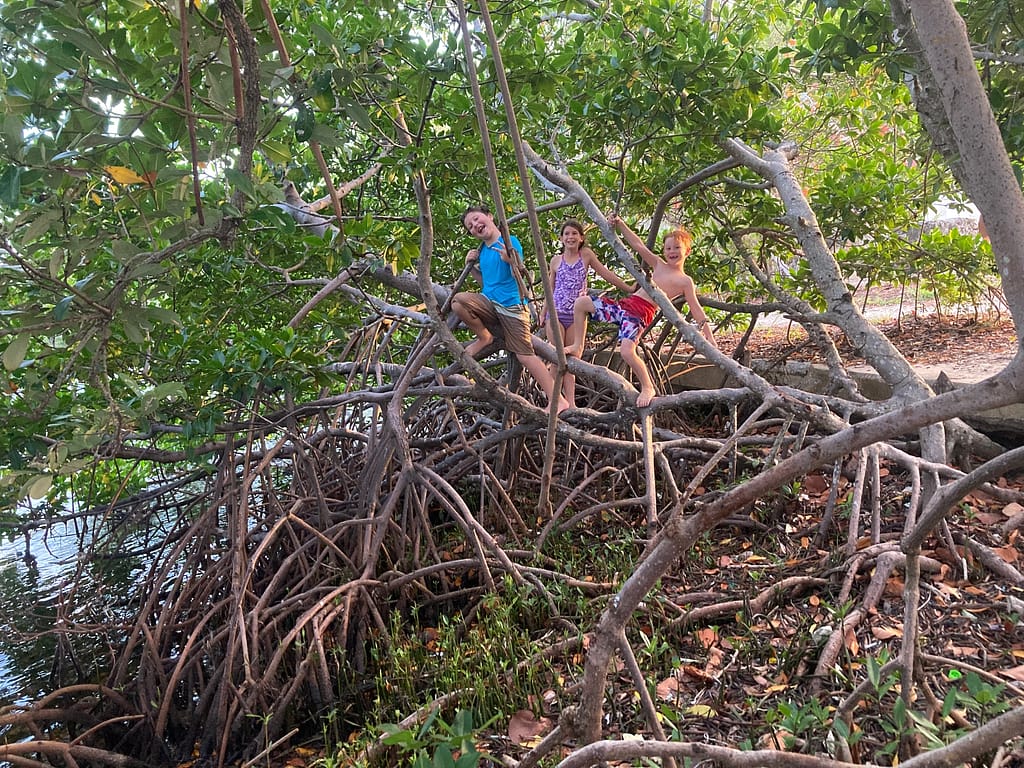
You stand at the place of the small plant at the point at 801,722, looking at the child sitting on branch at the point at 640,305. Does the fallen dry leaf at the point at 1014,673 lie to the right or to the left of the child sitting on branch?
right

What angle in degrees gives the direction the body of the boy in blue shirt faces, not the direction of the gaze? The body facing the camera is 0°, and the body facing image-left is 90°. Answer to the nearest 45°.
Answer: approximately 0°

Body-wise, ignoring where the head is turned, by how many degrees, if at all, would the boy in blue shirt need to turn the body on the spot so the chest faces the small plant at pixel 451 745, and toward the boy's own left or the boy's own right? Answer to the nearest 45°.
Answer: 0° — they already face it

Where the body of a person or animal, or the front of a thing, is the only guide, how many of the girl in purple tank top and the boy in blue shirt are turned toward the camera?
2

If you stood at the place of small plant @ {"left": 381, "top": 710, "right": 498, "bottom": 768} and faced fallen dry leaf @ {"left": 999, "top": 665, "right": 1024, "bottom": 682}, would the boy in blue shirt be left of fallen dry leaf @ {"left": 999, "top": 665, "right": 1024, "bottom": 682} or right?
left

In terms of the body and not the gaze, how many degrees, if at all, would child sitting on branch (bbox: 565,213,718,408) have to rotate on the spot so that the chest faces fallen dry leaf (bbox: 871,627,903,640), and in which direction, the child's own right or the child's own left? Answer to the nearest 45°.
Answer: approximately 45° to the child's own left

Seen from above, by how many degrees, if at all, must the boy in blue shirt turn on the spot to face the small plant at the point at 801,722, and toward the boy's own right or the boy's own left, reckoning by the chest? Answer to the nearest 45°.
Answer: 0° — they already face it

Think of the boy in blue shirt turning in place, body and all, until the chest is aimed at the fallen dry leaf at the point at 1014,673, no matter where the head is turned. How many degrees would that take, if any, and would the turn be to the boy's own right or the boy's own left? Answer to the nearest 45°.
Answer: approximately 45° to the boy's own left

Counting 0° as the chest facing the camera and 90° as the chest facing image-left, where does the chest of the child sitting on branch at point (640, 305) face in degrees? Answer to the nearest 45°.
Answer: approximately 45°

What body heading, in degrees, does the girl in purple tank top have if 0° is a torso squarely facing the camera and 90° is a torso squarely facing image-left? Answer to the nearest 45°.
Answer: approximately 0°
